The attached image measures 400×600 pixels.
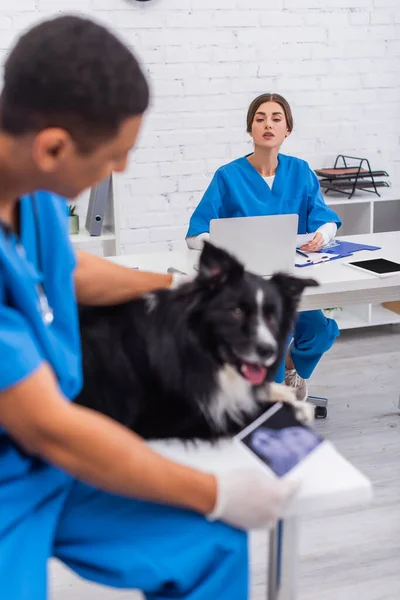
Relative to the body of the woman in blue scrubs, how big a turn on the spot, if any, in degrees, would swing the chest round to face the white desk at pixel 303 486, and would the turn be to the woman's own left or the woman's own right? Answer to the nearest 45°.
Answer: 0° — they already face it

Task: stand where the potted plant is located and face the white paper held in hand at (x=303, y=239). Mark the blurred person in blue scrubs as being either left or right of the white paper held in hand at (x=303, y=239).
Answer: right

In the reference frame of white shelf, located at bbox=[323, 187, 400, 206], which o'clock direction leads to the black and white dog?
The black and white dog is roughly at 12 o'clock from the white shelf.

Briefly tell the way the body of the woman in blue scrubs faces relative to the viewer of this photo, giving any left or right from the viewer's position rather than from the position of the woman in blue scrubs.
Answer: facing the viewer

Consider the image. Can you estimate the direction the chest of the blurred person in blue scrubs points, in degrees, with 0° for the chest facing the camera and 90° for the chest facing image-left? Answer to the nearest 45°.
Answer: approximately 270°

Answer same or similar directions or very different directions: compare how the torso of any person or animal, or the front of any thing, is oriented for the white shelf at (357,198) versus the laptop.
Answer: very different directions

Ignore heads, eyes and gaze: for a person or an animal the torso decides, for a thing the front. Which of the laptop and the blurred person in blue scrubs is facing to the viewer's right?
the blurred person in blue scrubs

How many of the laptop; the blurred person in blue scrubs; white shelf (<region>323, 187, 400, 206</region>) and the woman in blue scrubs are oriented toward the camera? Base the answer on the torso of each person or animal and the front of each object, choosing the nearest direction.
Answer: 2

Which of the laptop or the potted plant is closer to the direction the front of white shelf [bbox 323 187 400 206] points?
the laptop

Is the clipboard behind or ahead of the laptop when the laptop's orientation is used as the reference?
ahead

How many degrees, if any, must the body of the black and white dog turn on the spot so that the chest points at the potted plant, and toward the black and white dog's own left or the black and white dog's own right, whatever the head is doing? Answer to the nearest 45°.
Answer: approximately 135° to the black and white dog's own left

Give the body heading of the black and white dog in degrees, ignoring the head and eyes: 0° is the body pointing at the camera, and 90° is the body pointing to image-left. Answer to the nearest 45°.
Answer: approximately 315°

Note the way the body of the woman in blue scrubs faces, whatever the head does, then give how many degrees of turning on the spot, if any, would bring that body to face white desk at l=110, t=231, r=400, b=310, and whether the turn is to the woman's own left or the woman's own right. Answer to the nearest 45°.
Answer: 0° — they already face it

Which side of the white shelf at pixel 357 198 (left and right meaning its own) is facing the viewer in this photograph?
front

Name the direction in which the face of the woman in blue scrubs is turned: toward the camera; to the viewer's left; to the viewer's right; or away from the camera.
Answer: toward the camera

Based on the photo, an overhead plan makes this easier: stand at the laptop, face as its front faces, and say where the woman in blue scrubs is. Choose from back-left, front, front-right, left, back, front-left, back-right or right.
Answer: front

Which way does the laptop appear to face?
away from the camera

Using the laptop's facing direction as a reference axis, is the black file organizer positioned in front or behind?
in front

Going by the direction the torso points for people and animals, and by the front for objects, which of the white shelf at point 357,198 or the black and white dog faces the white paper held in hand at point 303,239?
the white shelf
